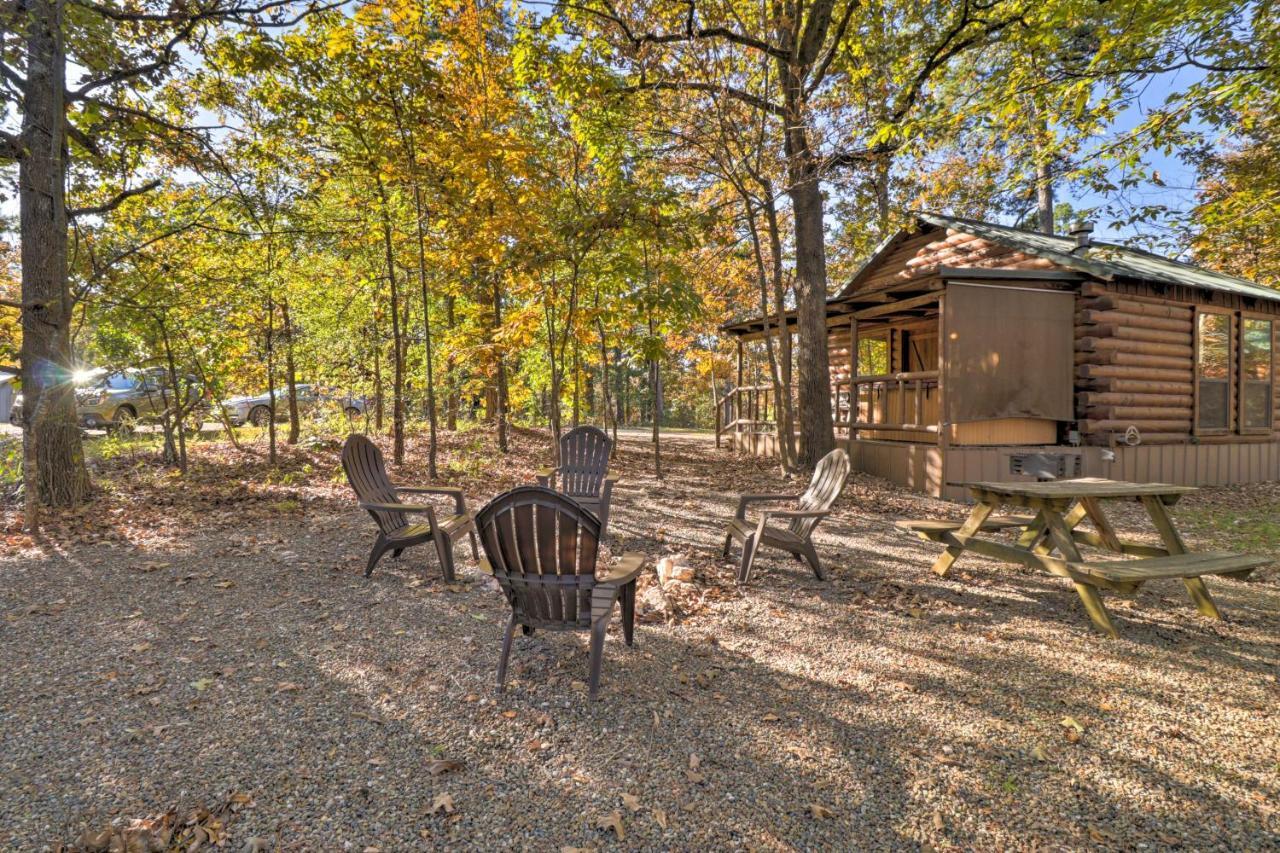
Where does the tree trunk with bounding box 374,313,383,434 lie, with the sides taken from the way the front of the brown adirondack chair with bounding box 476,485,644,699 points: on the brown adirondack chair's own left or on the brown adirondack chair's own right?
on the brown adirondack chair's own left

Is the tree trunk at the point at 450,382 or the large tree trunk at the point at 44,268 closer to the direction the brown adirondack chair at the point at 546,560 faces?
the tree trunk

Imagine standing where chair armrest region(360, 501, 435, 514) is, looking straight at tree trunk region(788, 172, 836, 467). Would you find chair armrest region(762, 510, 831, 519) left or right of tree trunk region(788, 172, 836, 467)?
right

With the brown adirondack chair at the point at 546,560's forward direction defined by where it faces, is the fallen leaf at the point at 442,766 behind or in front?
behind

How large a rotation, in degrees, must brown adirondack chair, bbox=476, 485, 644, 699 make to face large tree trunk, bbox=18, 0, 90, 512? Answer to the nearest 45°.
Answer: approximately 90° to its left

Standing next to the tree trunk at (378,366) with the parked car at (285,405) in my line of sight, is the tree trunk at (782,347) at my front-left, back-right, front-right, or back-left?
back-right

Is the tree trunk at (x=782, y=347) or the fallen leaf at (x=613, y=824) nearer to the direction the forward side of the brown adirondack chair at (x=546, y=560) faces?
the tree trunk

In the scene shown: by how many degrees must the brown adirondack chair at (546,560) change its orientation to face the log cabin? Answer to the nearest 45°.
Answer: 0° — it already faces it

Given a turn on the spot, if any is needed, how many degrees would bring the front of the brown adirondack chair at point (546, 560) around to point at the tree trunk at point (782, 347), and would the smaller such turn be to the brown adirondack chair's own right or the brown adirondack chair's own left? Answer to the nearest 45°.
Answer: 0° — it already faces it

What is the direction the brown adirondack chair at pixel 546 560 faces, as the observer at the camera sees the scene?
facing away from the viewer and to the right of the viewer

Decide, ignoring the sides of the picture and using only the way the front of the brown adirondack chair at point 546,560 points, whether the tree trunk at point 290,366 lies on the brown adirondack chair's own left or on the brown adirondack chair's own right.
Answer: on the brown adirondack chair's own left
